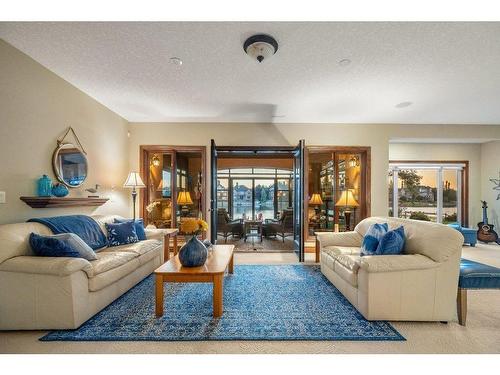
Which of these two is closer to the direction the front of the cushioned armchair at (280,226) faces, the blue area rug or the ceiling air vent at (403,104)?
the blue area rug

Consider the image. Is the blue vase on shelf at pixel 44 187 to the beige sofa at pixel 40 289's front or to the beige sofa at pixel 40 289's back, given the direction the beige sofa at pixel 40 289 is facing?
to the back

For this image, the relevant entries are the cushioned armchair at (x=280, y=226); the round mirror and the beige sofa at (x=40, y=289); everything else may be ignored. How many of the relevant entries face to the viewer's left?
1

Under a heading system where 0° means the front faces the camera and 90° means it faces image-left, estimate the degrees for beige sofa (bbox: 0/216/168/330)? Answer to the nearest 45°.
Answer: approximately 315°

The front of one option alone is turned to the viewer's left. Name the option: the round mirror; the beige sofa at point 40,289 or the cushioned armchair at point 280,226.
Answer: the cushioned armchair

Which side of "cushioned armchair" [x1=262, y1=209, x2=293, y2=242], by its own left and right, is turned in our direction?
left

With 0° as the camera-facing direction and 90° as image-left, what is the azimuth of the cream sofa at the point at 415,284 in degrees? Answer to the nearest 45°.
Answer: approximately 45°

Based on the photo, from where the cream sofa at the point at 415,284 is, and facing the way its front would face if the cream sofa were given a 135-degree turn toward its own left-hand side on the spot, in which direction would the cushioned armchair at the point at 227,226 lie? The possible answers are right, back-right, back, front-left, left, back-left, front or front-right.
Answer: back-left

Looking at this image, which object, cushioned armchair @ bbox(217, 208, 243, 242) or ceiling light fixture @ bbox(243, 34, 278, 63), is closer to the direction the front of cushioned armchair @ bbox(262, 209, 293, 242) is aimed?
the cushioned armchair

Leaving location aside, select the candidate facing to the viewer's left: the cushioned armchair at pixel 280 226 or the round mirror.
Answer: the cushioned armchair

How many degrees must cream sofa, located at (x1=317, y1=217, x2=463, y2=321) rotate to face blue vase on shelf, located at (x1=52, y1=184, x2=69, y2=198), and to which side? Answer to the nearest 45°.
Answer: approximately 45° to its right
